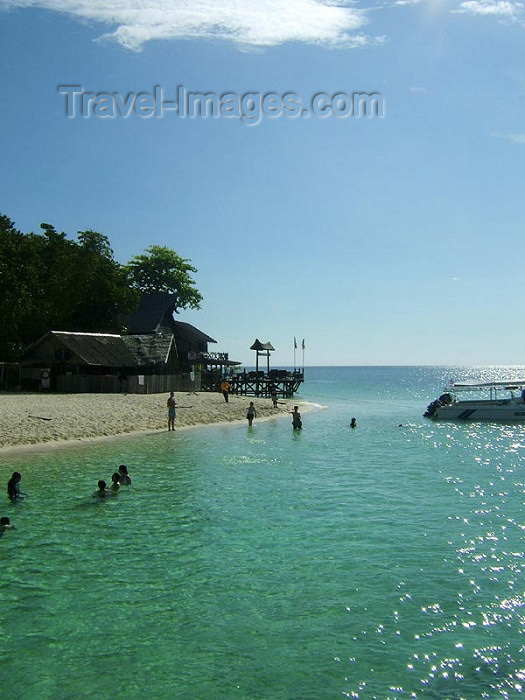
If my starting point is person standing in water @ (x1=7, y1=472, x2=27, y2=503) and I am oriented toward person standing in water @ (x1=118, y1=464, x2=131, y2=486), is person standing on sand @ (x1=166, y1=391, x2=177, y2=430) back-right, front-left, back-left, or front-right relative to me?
front-left

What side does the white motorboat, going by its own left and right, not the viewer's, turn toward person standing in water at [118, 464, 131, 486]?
right

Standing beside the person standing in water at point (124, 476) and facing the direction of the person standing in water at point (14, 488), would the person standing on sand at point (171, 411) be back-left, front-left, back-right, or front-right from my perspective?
back-right

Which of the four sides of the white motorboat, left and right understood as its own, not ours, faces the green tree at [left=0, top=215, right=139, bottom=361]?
back

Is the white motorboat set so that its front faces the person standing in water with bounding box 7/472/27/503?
no

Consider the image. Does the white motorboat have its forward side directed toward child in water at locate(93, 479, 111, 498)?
no

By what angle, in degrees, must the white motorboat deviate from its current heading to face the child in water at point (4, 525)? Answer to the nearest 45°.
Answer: approximately 90° to its right

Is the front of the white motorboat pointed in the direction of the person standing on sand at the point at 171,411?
no

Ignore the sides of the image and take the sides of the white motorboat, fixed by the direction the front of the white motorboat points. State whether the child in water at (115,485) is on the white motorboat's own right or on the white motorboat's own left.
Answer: on the white motorboat's own right

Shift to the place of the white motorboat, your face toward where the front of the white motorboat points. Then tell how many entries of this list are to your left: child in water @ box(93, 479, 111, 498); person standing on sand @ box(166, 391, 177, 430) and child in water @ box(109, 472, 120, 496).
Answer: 0

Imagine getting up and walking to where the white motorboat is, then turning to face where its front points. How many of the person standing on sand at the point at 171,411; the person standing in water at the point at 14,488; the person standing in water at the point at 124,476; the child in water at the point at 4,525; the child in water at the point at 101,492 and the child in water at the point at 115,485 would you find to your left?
0

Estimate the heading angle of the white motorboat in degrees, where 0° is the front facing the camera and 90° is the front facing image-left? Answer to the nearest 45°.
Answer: approximately 270°
